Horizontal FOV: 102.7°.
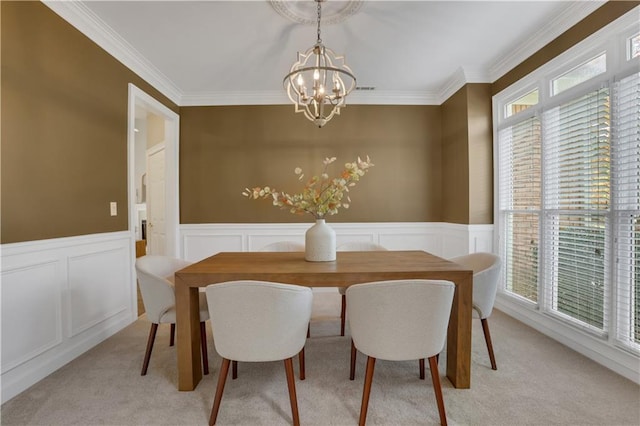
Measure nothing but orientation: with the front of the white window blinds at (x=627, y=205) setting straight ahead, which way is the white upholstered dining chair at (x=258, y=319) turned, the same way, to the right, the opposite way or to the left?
to the right

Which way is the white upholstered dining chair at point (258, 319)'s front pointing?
away from the camera

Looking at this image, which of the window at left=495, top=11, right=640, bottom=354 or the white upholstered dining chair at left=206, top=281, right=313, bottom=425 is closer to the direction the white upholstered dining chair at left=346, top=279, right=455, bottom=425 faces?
the window

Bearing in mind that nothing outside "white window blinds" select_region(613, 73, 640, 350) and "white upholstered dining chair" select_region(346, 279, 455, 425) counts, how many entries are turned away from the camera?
1

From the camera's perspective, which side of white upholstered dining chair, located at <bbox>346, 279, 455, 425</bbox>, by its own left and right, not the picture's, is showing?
back

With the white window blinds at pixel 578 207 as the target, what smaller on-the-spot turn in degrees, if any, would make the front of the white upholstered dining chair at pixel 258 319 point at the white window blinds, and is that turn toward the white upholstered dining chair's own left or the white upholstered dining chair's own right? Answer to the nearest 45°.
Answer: approximately 90° to the white upholstered dining chair's own right

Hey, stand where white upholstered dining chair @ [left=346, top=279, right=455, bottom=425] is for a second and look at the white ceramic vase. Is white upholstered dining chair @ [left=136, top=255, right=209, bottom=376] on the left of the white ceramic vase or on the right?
left

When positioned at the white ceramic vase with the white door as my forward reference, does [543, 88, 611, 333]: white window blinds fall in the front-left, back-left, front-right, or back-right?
back-right

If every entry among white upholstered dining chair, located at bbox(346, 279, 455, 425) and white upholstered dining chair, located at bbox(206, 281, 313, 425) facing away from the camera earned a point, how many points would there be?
2

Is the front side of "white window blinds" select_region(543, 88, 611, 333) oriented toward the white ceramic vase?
yes
